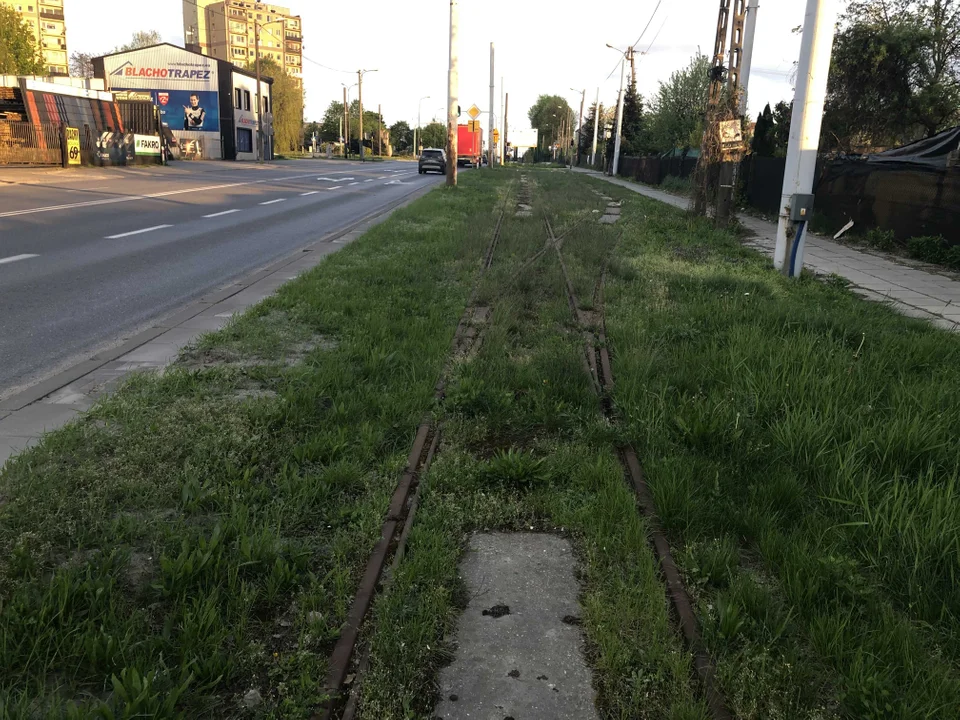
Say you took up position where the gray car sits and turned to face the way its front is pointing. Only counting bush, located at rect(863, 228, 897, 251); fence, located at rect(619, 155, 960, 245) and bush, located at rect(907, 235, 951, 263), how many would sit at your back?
3

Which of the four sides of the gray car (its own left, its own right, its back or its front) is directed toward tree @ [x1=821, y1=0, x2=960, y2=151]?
back

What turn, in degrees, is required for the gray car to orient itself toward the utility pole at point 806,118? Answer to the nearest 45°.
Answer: approximately 180°

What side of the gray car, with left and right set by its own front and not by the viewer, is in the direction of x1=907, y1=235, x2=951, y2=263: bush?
back

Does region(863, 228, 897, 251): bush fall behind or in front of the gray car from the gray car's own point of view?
behind

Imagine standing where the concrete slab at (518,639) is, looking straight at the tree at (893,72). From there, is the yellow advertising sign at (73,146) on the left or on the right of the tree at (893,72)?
left

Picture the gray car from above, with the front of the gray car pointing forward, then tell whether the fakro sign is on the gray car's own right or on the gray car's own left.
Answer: on the gray car's own left

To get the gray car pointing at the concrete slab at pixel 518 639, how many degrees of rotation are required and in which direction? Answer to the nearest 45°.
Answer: approximately 180°

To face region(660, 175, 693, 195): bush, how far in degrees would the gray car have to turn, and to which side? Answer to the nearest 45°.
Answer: approximately 135° to its right

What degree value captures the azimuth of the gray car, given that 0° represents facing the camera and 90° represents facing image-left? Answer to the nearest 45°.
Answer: approximately 180°

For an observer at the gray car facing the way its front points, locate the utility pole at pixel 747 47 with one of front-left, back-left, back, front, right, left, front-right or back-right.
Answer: back

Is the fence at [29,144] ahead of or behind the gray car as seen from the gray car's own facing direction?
behind
